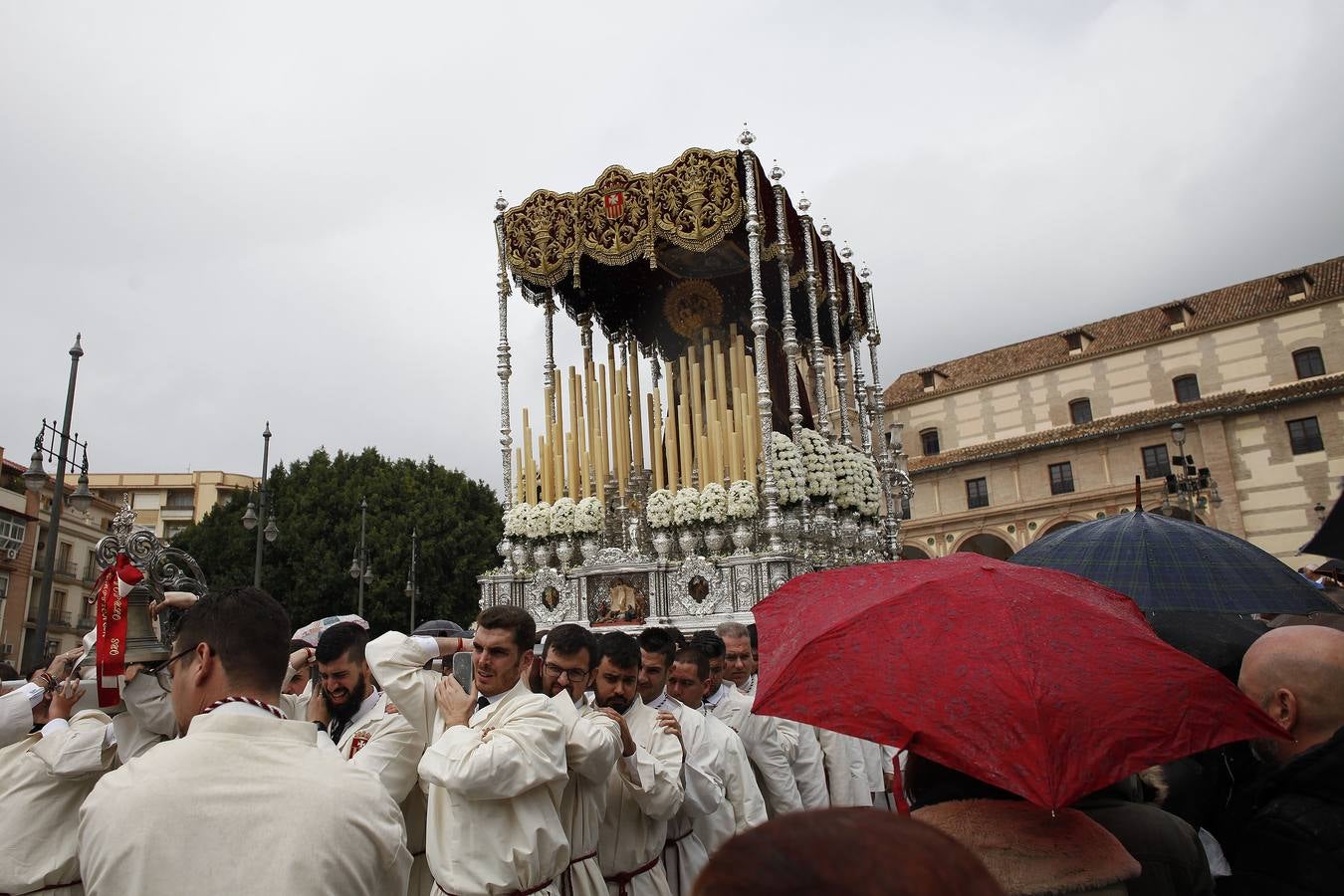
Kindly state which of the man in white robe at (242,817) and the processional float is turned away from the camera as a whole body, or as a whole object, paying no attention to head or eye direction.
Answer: the man in white robe

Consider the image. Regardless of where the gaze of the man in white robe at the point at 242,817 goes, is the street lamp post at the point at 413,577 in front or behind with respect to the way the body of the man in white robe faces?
in front

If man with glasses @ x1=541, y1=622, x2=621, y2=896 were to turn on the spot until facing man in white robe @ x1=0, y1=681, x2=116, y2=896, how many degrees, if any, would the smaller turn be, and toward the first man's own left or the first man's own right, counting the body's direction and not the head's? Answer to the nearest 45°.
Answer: approximately 45° to the first man's own right

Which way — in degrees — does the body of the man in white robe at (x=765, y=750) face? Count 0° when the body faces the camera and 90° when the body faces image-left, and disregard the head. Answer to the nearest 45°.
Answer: approximately 45°

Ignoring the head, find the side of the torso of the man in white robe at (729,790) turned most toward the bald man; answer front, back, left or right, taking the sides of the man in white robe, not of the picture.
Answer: left

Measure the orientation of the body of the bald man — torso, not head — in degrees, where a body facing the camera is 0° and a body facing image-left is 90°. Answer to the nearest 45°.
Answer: approximately 135°

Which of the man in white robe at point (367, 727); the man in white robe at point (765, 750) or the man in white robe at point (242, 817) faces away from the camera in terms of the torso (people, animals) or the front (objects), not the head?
the man in white robe at point (242, 817)

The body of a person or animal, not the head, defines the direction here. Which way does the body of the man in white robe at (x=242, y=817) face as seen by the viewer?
away from the camera

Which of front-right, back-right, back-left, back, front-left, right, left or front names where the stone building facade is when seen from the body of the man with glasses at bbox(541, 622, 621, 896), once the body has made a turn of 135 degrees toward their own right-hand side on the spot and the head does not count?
front-right
